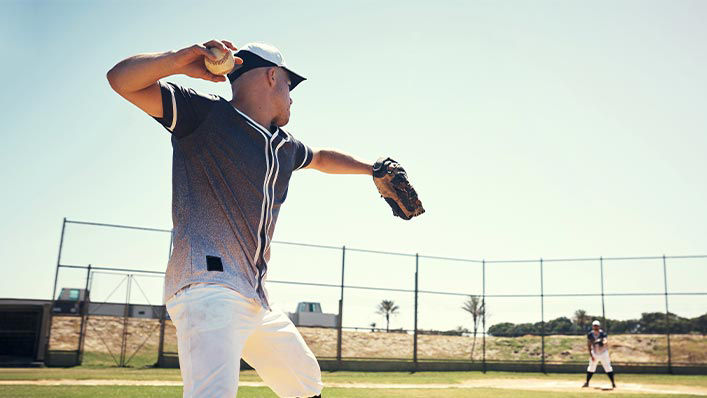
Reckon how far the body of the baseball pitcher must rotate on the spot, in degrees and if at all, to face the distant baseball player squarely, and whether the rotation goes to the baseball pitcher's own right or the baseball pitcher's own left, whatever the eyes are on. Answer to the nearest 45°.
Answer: approximately 90° to the baseball pitcher's own left

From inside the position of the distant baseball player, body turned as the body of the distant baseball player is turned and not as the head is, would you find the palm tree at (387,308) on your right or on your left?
on your right

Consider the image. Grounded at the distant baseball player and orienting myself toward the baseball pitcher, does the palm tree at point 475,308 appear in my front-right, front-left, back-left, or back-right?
back-right

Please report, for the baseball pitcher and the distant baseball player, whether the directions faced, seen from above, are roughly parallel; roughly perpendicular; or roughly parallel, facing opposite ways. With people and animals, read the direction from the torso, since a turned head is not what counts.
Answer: roughly perpendicular

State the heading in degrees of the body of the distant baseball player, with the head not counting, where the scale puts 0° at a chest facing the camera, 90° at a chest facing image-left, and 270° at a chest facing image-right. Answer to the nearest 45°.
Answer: approximately 0°

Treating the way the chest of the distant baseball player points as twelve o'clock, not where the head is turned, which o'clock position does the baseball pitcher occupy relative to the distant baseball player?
The baseball pitcher is roughly at 12 o'clock from the distant baseball player.

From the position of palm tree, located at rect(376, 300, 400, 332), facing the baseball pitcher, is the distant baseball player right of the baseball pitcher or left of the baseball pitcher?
left

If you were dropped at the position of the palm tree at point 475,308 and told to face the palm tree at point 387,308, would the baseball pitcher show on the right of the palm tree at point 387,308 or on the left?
left

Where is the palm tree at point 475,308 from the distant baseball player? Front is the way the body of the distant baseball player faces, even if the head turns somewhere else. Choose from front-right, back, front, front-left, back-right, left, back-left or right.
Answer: back-right
